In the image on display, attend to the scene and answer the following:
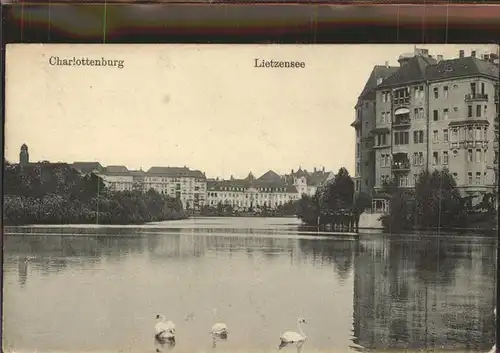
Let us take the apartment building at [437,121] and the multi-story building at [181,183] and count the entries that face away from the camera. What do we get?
0

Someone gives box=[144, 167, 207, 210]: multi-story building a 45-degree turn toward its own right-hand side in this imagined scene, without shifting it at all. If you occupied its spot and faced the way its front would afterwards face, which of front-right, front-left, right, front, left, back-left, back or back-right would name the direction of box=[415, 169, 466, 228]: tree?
front-left

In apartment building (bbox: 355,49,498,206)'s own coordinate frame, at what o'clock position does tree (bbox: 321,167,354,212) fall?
The tree is roughly at 3 o'clock from the apartment building.

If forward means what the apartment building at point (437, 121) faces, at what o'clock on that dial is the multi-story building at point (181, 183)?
The multi-story building is roughly at 5 o'clock from the apartment building.

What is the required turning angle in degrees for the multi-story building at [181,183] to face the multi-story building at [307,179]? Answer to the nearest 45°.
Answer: approximately 90° to its left

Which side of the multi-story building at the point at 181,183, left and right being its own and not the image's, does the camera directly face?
front
